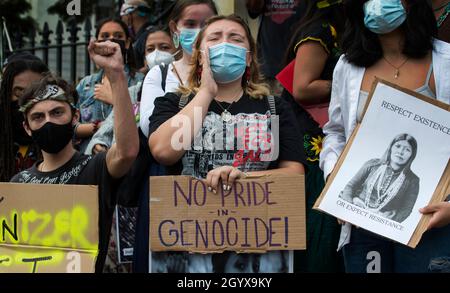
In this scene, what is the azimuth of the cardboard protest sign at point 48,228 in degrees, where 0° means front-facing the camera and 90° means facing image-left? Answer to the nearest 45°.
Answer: approximately 0°

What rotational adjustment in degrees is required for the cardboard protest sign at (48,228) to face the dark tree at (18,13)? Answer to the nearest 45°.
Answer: approximately 180°

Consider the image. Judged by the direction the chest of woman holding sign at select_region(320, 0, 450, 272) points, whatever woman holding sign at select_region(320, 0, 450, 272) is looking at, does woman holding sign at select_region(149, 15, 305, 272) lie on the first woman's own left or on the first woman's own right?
on the first woman's own right

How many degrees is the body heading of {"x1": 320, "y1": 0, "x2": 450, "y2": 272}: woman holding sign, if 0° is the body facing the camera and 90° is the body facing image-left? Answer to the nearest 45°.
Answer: approximately 0°
